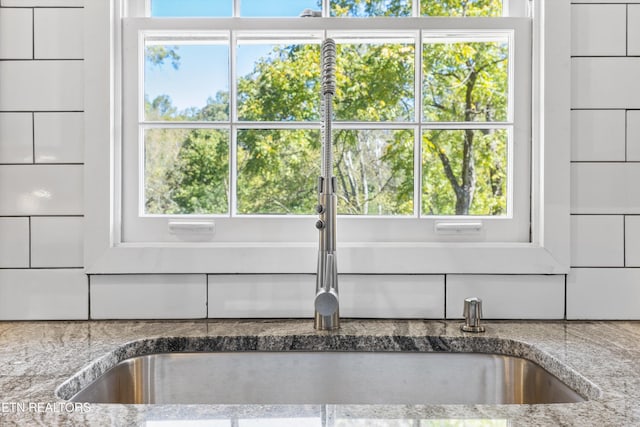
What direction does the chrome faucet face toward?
toward the camera
